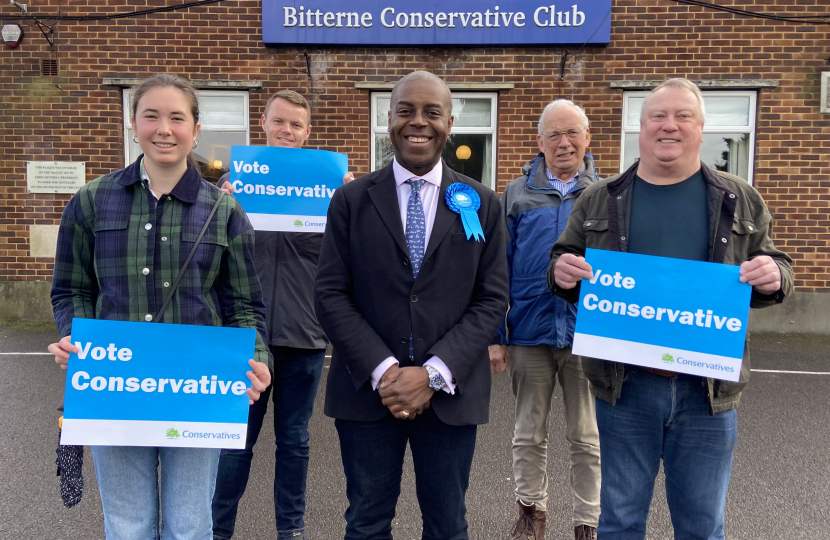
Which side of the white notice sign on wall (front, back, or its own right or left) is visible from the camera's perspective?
front

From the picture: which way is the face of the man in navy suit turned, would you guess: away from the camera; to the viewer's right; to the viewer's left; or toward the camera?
toward the camera

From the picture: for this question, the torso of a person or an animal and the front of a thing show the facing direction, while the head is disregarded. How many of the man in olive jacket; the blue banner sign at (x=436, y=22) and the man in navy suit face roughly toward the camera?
3

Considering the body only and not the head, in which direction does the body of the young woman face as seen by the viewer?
toward the camera

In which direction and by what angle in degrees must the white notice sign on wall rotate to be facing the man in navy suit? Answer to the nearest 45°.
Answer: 0° — it already faces them

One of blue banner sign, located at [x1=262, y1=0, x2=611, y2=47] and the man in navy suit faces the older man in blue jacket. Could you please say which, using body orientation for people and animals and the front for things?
the blue banner sign

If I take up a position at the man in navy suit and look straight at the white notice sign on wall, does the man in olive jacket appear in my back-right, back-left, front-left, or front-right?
back-right

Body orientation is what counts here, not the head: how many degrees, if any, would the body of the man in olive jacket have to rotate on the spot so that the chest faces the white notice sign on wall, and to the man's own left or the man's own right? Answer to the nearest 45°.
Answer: approximately 135° to the man's own right

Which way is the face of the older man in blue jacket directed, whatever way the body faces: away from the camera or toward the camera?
toward the camera

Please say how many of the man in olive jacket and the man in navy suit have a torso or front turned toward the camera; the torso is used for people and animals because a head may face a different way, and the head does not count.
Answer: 2

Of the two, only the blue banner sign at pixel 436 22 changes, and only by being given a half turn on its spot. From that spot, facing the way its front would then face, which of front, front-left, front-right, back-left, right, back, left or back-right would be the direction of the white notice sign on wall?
left
